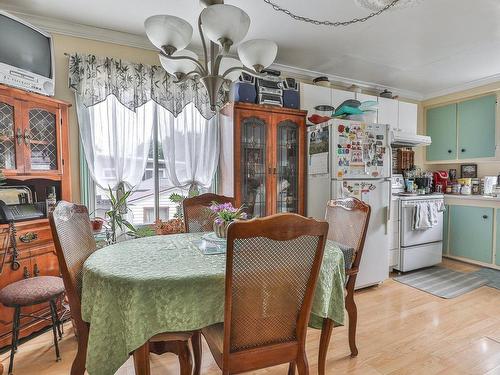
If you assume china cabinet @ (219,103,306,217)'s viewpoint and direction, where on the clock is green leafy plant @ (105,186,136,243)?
The green leafy plant is roughly at 4 o'clock from the china cabinet.

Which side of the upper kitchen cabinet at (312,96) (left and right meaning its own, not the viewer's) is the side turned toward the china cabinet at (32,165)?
right

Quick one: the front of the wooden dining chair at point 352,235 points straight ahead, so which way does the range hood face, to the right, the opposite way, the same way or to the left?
to the left

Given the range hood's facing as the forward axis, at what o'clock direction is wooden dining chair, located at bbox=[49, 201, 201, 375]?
The wooden dining chair is roughly at 2 o'clock from the range hood.

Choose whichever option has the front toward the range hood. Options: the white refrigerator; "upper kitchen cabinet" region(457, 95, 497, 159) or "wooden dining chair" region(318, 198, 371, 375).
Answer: the upper kitchen cabinet

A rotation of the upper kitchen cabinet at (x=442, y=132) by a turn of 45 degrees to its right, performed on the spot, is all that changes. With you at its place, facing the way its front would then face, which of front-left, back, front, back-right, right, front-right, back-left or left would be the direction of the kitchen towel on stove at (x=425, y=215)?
left

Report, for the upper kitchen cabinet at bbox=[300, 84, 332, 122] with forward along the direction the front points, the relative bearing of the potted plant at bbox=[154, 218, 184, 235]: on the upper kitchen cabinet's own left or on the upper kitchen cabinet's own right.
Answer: on the upper kitchen cabinet's own right

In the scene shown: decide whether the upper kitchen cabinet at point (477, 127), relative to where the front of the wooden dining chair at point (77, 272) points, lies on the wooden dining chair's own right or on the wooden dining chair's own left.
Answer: on the wooden dining chair's own left

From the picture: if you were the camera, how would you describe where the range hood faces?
facing the viewer and to the right of the viewer

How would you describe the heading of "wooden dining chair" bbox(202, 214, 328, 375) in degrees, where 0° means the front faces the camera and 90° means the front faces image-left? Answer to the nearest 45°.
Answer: approximately 135°

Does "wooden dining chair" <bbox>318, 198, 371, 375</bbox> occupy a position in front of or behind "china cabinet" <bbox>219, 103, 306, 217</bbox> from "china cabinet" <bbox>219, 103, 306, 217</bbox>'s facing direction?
in front

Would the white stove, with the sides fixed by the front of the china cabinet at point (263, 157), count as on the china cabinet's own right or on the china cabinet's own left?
on the china cabinet's own left
